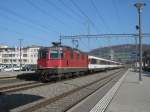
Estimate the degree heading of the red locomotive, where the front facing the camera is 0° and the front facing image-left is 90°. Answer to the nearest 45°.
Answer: approximately 45°
